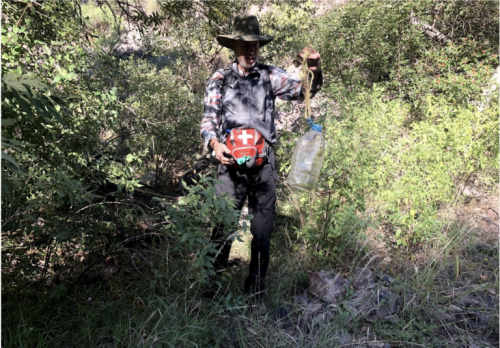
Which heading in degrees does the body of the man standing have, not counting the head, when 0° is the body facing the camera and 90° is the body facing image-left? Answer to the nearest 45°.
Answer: approximately 0°

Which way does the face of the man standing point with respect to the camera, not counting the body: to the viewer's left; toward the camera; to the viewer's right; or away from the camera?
toward the camera
